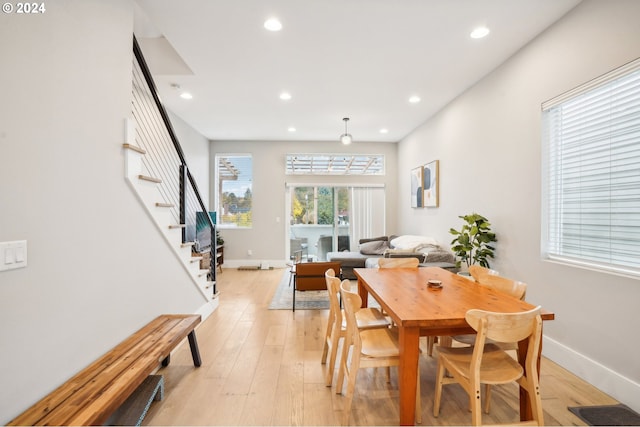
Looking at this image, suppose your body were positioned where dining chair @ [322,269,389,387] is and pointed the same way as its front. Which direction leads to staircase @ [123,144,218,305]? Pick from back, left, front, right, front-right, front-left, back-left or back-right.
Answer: back

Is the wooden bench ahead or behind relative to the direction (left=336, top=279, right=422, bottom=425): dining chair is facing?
behind

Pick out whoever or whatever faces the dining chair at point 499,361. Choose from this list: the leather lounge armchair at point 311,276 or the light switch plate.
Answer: the light switch plate

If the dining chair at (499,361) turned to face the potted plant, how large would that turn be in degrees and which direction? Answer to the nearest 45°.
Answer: approximately 45° to its right

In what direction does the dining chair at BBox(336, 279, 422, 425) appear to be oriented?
to the viewer's right

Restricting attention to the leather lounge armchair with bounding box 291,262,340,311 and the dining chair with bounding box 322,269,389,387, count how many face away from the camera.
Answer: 1

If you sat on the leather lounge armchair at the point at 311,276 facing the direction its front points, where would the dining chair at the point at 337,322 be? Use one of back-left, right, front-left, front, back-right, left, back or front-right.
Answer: back

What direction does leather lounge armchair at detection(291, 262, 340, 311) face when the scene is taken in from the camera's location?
facing away from the viewer

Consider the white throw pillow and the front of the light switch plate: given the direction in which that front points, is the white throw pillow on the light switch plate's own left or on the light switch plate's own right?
on the light switch plate's own left

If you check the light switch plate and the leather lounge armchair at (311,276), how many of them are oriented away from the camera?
1

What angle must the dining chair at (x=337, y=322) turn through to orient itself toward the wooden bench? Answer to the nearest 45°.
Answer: approximately 135° to its right

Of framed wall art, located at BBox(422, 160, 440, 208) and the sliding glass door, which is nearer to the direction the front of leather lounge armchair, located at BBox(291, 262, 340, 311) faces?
the sliding glass door

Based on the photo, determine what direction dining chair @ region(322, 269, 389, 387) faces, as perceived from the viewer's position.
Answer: facing to the right of the viewer

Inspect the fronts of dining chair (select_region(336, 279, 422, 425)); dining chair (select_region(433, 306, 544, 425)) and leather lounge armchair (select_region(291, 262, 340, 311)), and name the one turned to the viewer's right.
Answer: dining chair (select_region(336, 279, 422, 425))
